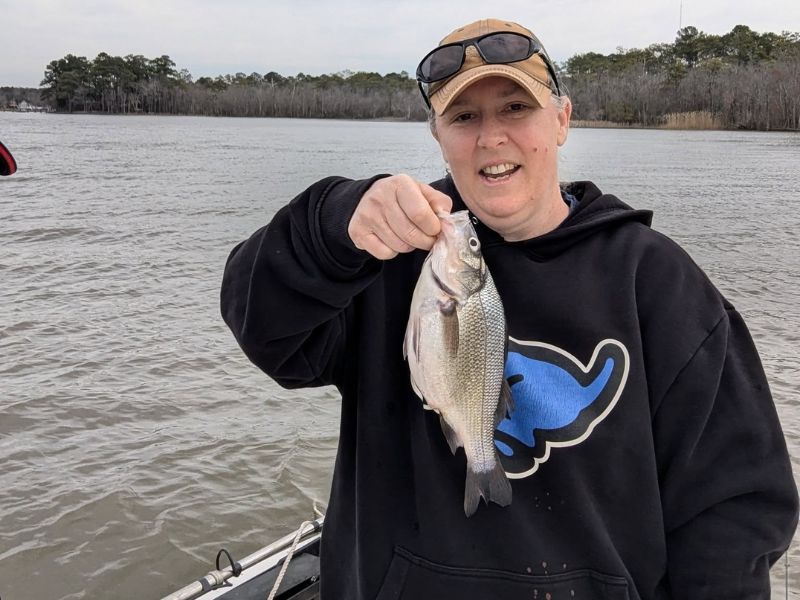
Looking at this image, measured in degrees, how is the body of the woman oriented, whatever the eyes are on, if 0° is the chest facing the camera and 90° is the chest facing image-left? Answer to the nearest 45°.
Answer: approximately 0°
